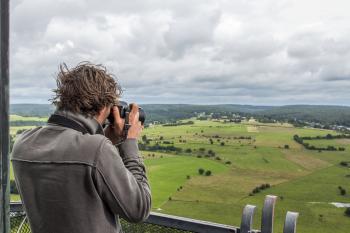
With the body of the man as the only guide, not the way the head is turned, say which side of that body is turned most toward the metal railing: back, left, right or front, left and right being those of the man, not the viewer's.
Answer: front

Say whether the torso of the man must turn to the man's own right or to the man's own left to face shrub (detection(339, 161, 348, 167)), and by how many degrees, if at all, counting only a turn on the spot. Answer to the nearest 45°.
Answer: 0° — they already face it

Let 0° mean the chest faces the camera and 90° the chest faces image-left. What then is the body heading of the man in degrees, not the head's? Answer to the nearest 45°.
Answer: approximately 225°

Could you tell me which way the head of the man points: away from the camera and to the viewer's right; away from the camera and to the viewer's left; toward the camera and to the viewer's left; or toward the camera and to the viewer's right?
away from the camera and to the viewer's right

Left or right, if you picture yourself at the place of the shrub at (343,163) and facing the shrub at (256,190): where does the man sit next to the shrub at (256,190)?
left

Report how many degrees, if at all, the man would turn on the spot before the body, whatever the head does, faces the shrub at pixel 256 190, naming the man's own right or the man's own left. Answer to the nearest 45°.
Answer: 0° — they already face it

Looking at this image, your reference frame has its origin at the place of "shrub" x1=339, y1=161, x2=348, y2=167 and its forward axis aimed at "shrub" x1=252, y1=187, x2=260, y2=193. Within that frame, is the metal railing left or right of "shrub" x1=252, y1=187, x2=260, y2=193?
left
